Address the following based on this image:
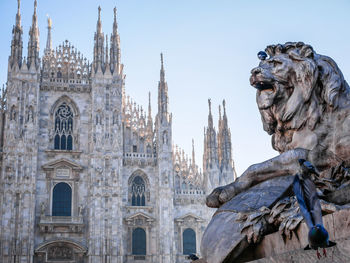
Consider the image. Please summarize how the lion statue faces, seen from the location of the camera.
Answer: facing to the left of the viewer

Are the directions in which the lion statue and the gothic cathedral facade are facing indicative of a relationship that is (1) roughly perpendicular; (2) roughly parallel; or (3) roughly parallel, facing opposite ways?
roughly perpendicular

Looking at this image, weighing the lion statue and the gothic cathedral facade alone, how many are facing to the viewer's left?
1

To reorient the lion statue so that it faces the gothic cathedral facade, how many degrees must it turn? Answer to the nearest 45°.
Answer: approximately 90° to its right

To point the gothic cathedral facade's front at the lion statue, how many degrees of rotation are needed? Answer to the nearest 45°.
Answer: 0° — it already faces it

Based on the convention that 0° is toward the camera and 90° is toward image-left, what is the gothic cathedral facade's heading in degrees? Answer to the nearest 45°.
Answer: approximately 0°
